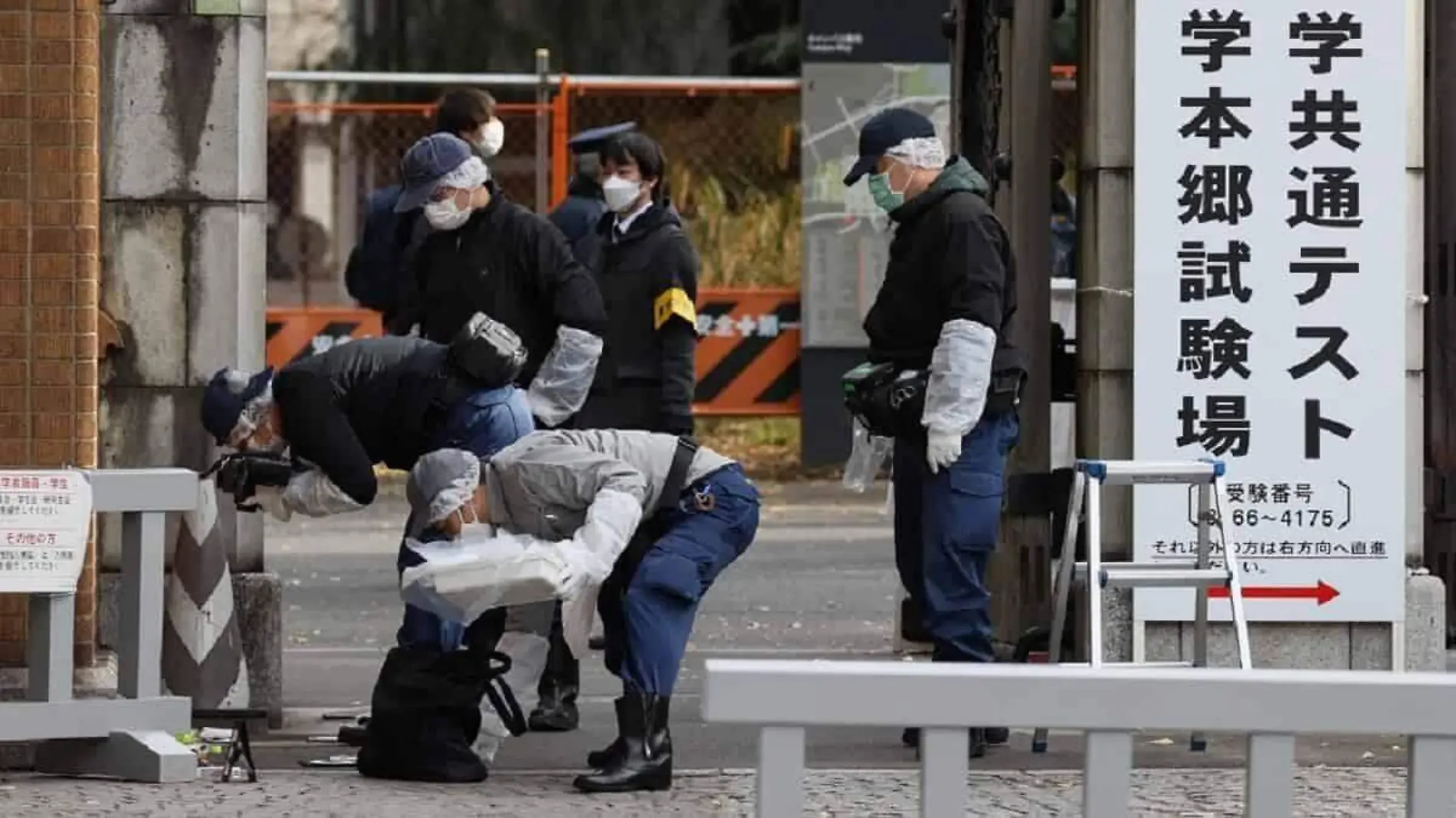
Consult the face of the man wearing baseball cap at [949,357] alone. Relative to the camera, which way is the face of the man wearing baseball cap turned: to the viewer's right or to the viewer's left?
to the viewer's left

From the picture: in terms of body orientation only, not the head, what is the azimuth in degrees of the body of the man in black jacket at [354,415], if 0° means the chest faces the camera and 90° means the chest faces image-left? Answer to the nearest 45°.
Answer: approximately 90°

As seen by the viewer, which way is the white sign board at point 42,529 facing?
toward the camera

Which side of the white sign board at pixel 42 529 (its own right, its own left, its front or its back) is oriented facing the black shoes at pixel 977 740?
left

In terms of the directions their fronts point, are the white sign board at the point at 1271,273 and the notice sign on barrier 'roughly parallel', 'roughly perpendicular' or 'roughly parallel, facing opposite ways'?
roughly parallel

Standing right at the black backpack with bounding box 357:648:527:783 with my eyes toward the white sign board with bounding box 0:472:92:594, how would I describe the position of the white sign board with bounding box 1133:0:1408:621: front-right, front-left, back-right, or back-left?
back-right

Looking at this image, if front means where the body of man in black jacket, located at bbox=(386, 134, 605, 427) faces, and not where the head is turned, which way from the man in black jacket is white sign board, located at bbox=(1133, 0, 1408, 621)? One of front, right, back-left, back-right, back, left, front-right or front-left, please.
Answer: back-left

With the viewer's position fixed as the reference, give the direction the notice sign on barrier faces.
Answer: facing the viewer

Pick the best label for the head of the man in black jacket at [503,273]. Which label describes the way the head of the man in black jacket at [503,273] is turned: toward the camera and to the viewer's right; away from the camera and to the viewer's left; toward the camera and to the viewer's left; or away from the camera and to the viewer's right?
toward the camera and to the viewer's left

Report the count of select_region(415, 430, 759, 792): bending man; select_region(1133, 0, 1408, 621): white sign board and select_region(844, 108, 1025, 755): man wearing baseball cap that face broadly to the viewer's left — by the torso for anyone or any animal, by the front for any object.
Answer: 2

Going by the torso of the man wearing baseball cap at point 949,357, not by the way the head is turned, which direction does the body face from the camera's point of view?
to the viewer's left

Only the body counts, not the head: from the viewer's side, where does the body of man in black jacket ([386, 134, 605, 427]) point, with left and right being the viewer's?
facing the viewer and to the left of the viewer

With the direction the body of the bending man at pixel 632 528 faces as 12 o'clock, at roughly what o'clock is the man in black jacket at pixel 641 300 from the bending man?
The man in black jacket is roughly at 3 o'clock from the bending man.
